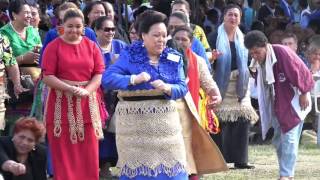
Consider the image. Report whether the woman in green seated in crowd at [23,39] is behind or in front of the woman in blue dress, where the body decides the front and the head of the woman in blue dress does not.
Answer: behind

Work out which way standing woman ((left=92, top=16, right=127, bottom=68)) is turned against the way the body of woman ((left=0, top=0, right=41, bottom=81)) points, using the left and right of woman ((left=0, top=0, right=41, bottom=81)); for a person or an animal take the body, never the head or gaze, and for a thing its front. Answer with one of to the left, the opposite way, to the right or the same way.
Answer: the same way

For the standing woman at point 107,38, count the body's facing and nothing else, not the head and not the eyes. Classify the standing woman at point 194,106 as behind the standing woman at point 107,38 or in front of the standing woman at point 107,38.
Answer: in front

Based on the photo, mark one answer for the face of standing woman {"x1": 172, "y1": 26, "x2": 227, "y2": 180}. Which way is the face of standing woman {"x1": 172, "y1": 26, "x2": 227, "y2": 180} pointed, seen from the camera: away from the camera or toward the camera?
toward the camera

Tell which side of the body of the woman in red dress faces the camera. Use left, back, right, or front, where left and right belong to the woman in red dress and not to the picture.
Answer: front

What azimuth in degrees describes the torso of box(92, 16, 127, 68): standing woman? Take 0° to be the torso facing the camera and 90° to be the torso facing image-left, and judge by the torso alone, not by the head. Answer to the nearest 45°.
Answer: approximately 315°

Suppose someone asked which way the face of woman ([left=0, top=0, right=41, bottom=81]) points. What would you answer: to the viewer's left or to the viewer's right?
to the viewer's right

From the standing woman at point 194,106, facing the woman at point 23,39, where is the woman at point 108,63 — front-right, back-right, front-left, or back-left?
front-right

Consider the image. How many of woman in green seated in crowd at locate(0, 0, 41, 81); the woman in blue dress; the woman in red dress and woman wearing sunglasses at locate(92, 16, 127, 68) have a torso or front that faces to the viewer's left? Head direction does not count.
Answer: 0

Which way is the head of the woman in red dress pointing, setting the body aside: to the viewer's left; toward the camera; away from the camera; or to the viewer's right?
toward the camera

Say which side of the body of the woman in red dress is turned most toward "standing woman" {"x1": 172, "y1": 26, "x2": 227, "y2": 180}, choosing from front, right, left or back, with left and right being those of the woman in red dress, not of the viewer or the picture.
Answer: left

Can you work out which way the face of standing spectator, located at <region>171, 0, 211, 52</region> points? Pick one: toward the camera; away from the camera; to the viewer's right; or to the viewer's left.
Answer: toward the camera
